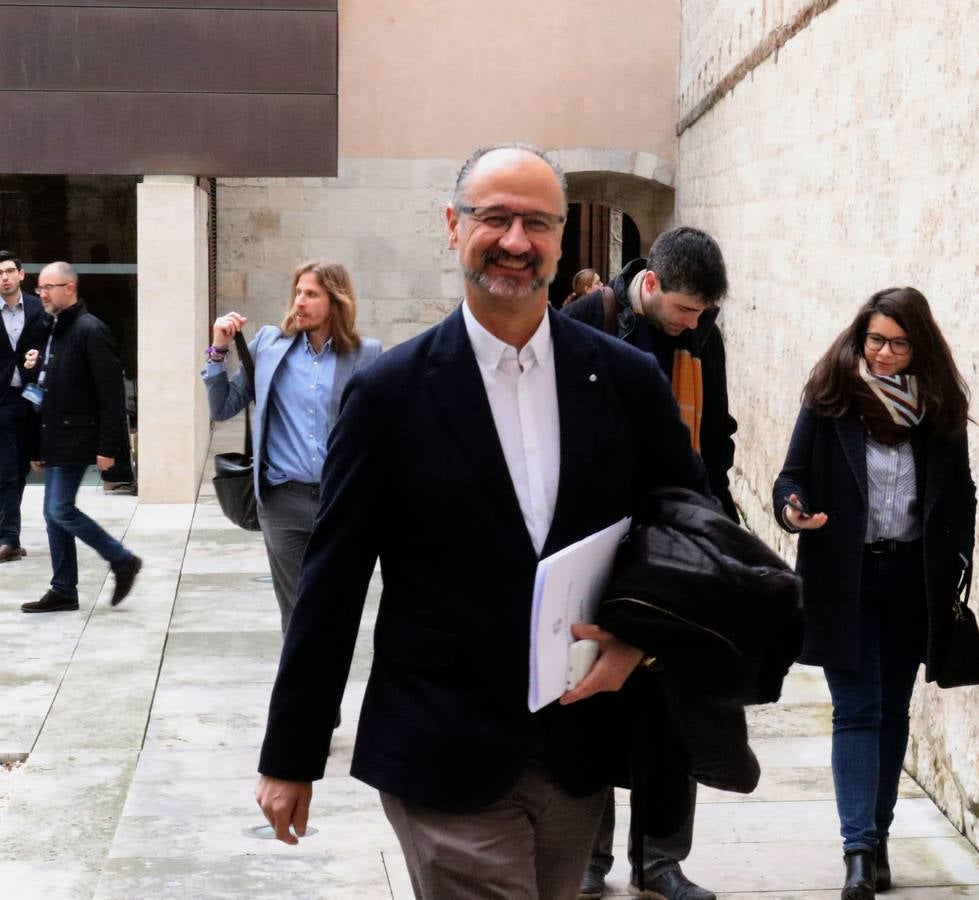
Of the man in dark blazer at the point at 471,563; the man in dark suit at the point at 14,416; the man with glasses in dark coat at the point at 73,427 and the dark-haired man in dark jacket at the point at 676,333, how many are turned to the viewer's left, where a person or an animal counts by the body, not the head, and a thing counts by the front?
1

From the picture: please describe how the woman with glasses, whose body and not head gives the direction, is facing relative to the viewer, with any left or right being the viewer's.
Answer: facing the viewer

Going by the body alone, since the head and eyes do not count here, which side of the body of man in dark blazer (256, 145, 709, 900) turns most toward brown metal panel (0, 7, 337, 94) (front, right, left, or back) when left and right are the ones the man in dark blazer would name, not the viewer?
back

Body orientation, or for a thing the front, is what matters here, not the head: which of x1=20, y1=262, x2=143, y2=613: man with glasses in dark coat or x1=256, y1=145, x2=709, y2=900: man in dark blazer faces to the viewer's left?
the man with glasses in dark coat

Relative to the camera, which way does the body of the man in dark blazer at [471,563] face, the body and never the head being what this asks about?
toward the camera

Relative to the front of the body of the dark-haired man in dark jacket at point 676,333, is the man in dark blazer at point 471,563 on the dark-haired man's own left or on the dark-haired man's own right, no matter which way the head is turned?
on the dark-haired man's own right

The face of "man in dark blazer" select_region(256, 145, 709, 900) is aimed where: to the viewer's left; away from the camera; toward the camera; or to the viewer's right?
toward the camera

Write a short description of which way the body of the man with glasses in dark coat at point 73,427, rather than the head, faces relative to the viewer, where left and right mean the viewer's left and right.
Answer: facing to the left of the viewer

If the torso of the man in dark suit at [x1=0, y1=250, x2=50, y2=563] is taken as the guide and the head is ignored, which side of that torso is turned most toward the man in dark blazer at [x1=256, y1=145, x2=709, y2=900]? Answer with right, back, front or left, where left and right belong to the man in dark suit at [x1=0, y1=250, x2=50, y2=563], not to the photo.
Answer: front

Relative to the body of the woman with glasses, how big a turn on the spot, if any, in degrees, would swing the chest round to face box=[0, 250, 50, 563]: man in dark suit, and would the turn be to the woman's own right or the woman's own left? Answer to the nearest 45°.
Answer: approximately 135° to the woman's own right

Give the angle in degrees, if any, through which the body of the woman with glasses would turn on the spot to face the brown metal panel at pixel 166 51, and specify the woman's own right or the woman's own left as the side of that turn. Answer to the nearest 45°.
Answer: approximately 135° to the woman's own right
